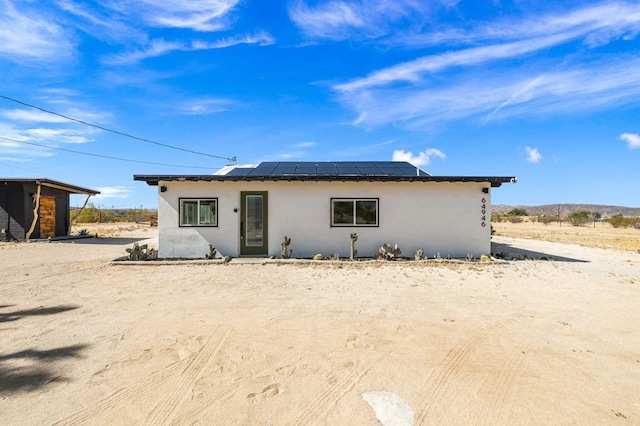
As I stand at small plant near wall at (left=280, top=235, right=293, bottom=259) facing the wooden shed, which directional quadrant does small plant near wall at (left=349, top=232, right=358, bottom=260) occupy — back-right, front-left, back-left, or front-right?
back-right

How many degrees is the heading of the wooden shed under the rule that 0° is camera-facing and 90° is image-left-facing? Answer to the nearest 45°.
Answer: approximately 315°

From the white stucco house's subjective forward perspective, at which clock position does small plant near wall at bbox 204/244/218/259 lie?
The small plant near wall is roughly at 3 o'clock from the white stucco house.
